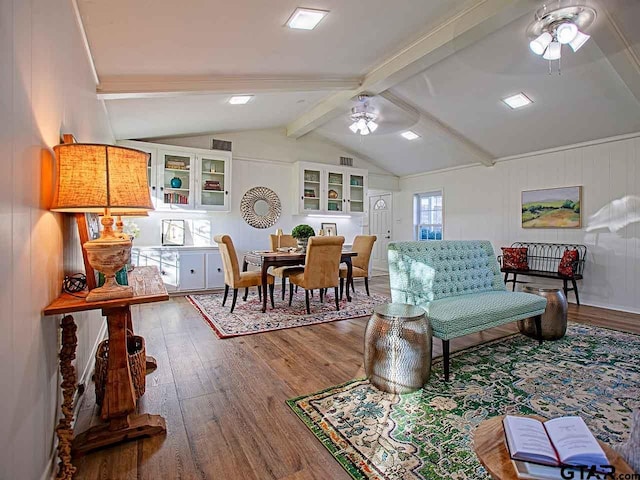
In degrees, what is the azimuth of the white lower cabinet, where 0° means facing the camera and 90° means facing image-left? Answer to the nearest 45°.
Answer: approximately 0°

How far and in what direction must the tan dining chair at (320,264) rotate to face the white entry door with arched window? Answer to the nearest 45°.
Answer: approximately 45° to its right

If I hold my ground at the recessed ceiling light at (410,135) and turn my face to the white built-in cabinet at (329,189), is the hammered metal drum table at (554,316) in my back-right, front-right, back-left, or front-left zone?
back-left

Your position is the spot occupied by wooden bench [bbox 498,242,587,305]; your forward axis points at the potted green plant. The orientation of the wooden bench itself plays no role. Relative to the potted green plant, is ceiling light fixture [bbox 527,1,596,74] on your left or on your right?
left

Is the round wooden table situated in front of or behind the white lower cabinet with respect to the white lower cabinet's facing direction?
in front

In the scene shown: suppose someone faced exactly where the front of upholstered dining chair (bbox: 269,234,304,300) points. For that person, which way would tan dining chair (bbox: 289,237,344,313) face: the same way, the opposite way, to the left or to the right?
the opposite way

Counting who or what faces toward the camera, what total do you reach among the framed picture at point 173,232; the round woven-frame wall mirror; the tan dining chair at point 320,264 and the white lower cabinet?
3

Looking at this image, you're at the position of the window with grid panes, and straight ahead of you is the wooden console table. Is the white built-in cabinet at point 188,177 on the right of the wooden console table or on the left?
right

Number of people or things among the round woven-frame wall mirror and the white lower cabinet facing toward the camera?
2

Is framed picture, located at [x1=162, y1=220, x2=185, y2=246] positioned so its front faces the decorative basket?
yes

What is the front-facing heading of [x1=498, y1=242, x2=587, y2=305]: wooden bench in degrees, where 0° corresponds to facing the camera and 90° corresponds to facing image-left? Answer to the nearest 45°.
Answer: approximately 45°

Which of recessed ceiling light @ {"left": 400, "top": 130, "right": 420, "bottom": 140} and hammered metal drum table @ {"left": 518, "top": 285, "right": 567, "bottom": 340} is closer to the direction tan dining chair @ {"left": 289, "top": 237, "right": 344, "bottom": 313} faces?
the recessed ceiling light

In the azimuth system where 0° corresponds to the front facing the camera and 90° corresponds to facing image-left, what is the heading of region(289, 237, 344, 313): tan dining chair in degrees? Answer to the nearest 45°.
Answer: approximately 135°

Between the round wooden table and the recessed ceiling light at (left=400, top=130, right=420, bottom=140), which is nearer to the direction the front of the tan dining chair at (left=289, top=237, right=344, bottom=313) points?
the recessed ceiling light

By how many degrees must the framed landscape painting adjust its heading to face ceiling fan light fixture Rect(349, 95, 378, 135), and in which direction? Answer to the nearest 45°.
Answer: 0° — it already faces it

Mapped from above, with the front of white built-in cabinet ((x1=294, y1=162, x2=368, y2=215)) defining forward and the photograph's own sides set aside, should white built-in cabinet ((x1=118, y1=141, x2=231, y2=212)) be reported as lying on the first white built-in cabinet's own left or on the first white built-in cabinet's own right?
on the first white built-in cabinet's own right
